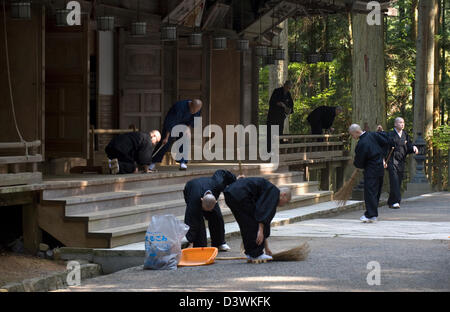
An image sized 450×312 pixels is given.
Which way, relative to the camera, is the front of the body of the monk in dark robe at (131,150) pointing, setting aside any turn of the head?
to the viewer's right

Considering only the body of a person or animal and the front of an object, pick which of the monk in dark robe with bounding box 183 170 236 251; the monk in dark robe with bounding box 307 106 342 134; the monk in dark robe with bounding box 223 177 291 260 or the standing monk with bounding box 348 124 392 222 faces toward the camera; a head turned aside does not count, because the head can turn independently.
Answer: the monk in dark robe with bounding box 183 170 236 251

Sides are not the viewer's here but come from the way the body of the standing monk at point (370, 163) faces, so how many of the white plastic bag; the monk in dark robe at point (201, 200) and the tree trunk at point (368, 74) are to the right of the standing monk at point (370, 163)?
1

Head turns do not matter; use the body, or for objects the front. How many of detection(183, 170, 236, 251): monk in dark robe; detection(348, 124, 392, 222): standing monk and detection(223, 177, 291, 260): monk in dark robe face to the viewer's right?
1

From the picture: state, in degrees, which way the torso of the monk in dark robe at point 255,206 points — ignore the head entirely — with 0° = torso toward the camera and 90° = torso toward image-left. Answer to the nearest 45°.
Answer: approximately 270°

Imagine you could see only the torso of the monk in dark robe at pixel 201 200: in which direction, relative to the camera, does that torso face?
toward the camera

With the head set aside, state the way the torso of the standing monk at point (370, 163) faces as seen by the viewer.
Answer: to the viewer's left

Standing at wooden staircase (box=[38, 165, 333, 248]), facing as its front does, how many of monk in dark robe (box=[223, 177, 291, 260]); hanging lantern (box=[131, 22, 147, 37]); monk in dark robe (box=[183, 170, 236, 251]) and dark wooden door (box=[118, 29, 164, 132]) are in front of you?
2

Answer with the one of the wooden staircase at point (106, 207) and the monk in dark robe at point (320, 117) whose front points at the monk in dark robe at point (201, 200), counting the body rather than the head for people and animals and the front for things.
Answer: the wooden staircase

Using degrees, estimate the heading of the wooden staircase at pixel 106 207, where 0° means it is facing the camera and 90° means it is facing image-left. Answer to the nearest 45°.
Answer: approximately 315°

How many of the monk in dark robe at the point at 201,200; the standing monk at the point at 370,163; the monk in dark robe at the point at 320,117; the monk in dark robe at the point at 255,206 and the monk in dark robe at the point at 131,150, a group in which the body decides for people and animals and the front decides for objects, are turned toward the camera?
1
